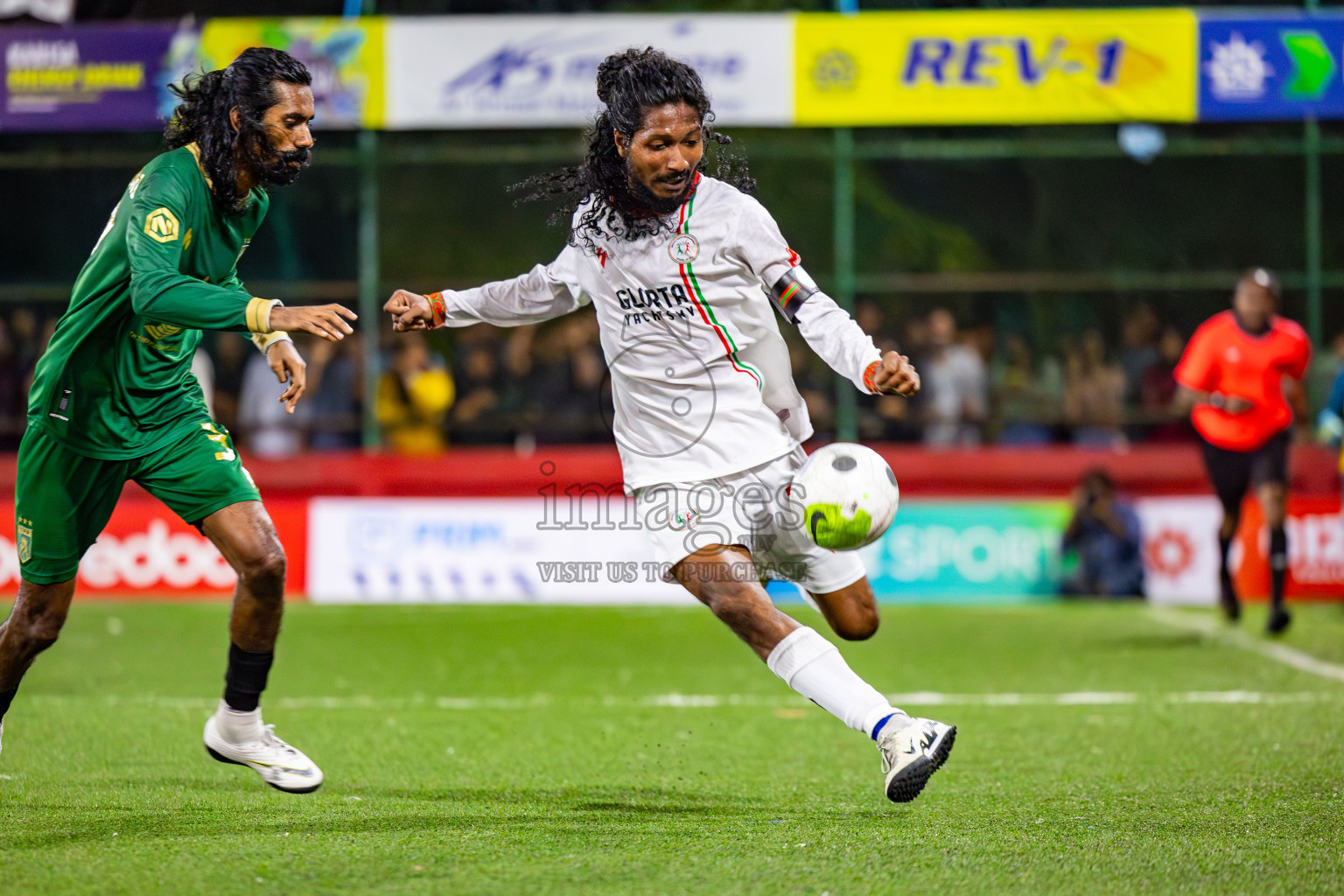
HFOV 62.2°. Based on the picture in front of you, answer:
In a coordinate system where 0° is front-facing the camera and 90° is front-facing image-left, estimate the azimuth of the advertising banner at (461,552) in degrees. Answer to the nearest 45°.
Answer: approximately 0°

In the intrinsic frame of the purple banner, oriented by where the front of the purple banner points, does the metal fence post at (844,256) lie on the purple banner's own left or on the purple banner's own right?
on the purple banner's own left

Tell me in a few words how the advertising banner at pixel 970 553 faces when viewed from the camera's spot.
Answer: facing the viewer

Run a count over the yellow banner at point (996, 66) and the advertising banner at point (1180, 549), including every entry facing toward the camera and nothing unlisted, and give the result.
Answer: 2

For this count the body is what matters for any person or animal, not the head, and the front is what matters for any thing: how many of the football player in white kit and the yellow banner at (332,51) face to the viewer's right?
0

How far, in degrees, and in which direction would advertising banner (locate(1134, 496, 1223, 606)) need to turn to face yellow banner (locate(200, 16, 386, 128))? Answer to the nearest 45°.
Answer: approximately 90° to its right

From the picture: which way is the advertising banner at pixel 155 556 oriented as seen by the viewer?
toward the camera

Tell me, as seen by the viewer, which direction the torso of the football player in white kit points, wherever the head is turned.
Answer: toward the camera

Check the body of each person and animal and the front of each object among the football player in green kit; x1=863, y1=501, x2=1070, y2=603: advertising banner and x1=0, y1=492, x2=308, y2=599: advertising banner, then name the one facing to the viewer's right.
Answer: the football player in green kit

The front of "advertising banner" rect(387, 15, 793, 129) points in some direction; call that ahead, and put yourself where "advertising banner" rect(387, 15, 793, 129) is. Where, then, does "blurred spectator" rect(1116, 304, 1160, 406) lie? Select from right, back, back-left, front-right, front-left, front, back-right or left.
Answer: left

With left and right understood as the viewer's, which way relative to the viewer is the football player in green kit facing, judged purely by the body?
facing to the right of the viewer

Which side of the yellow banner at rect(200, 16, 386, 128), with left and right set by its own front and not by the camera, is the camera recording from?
front

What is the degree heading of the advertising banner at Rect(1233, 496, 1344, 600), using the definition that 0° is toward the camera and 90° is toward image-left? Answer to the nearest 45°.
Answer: approximately 0°
